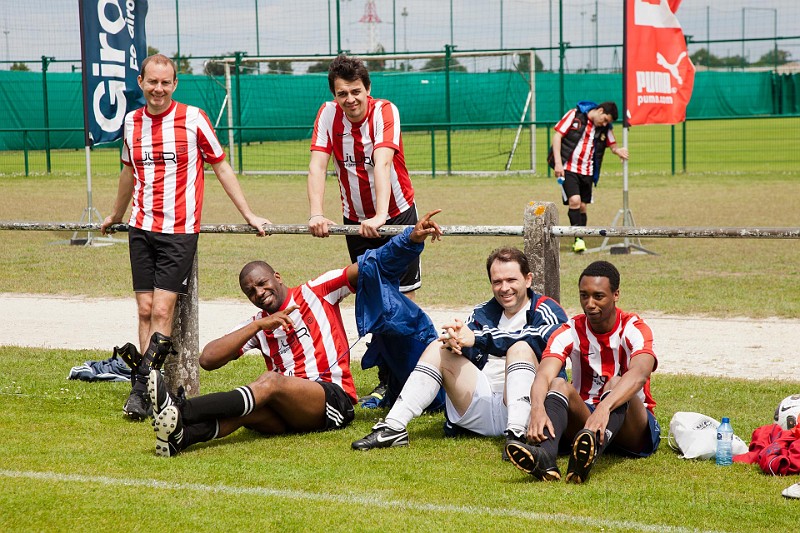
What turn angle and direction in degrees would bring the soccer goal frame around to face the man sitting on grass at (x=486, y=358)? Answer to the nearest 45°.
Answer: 0° — it already faces them

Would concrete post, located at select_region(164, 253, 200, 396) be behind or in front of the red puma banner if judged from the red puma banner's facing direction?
in front

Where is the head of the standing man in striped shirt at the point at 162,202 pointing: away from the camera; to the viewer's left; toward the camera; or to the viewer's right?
toward the camera

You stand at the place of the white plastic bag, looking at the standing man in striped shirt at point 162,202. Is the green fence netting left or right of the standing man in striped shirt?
right

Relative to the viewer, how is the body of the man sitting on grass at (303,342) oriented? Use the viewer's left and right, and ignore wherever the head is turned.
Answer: facing the viewer and to the left of the viewer

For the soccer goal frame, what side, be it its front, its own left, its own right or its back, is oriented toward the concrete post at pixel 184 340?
front

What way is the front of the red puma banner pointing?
toward the camera

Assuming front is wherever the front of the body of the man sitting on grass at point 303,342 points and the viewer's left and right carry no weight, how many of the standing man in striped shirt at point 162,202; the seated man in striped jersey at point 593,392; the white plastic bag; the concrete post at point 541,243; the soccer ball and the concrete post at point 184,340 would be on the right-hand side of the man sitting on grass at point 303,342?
2

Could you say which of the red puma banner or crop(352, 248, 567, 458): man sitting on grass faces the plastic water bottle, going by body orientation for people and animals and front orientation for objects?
the red puma banner

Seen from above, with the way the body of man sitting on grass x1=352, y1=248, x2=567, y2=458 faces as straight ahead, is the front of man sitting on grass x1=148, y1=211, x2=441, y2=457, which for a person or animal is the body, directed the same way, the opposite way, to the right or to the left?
the same way

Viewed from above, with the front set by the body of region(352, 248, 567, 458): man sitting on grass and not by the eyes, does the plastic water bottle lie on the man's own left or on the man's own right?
on the man's own left

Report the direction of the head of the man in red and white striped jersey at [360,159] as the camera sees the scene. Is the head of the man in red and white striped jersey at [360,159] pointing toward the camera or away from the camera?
toward the camera

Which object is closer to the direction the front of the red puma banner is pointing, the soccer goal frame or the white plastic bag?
the white plastic bag

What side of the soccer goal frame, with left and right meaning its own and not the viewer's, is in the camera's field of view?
front

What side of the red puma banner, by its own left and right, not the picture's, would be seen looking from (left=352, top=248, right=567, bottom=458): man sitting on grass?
front
